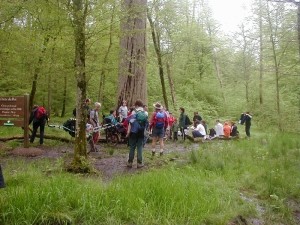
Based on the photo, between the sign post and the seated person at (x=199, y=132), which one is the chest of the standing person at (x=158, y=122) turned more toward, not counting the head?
the seated person

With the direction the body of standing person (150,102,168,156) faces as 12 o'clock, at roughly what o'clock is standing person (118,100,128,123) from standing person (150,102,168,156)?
standing person (118,100,128,123) is roughly at 11 o'clock from standing person (150,102,168,156).

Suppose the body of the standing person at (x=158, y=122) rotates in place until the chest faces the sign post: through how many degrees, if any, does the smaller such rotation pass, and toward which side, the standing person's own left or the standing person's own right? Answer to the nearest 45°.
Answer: approximately 90° to the standing person's own left

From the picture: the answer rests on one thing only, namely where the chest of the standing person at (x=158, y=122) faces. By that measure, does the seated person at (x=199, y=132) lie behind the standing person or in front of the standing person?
in front

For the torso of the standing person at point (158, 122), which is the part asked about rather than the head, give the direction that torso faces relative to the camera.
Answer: away from the camera

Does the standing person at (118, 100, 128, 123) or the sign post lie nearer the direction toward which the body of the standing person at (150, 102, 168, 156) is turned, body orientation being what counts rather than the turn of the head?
the standing person
